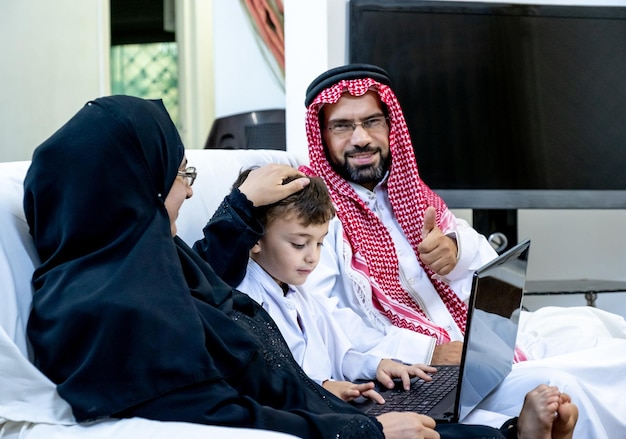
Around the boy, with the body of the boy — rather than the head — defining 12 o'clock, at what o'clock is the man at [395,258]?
The man is roughly at 8 o'clock from the boy.

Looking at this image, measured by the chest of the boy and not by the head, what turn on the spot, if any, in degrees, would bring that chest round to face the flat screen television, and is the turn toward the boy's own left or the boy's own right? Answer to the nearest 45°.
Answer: approximately 135° to the boy's own left

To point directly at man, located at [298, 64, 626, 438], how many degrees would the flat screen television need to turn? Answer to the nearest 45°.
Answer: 0° — it already faces them

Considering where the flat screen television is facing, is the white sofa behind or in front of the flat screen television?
in front

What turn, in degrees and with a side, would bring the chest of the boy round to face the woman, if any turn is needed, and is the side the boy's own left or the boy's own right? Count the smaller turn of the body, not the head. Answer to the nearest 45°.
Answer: approximately 45° to the boy's own right

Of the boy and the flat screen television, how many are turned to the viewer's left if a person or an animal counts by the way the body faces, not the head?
0

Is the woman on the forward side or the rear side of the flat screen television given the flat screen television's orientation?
on the forward side

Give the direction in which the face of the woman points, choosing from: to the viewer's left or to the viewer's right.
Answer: to the viewer's right
